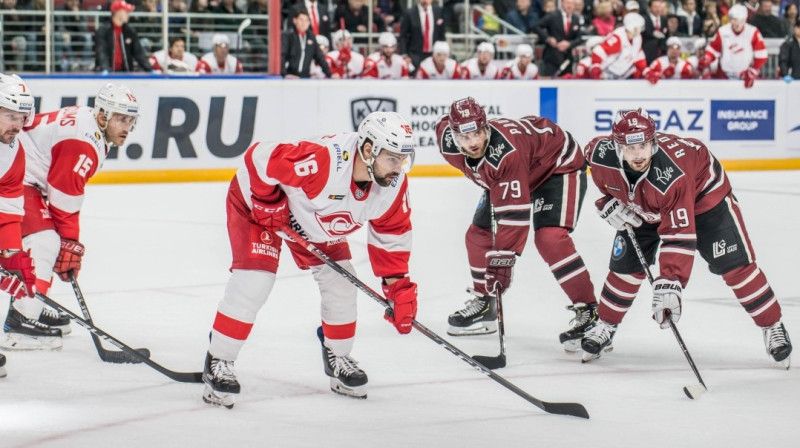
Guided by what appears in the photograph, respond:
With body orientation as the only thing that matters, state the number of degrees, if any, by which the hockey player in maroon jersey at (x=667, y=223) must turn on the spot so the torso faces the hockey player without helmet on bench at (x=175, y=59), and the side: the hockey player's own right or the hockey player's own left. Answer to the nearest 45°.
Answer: approximately 90° to the hockey player's own right

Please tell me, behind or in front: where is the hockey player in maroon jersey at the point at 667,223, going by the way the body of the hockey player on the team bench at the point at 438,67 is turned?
in front

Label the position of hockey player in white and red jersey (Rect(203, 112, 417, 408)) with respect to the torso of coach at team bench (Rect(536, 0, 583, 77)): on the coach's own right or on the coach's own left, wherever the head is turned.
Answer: on the coach's own right

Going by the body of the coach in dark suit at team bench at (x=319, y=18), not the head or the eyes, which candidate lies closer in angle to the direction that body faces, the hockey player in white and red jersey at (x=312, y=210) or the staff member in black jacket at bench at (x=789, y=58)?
the hockey player in white and red jersey

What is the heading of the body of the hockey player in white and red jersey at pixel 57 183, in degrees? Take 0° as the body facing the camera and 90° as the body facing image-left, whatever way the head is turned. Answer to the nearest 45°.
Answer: approximately 270°

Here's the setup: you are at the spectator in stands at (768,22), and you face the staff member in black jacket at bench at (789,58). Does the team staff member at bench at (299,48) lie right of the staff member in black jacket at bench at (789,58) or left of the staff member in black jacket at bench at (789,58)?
right

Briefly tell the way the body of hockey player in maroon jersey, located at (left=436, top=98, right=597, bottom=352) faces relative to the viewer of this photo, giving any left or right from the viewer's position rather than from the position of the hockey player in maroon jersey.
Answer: facing the viewer and to the left of the viewer

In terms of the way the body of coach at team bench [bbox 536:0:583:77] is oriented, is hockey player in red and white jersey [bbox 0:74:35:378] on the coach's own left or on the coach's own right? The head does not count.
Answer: on the coach's own right

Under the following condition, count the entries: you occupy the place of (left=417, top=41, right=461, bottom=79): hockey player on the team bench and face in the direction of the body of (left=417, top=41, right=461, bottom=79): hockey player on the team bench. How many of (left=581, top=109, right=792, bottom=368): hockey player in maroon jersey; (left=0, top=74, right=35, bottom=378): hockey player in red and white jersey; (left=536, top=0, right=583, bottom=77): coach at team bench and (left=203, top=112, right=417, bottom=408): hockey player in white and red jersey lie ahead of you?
3

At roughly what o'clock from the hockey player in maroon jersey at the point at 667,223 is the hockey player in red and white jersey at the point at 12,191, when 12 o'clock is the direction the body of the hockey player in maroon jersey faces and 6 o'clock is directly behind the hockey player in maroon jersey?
The hockey player in red and white jersey is roughly at 1 o'clock from the hockey player in maroon jersey.

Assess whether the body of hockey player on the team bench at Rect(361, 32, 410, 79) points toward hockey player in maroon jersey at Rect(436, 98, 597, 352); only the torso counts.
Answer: yes

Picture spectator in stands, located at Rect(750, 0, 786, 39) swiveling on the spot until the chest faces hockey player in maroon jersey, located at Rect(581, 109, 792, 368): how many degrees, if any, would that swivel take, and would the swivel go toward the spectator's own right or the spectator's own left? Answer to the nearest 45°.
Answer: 0° — they already face them

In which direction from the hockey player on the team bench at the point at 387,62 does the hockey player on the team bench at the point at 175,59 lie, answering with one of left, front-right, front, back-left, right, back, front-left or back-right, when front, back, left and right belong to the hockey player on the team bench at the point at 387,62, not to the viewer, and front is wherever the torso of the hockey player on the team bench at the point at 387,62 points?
front-right

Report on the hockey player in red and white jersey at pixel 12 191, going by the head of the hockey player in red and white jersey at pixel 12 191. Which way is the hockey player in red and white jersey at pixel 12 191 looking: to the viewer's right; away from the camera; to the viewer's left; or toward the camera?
to the viewer's right

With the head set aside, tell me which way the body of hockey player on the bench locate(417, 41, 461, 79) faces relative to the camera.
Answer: toward the camera

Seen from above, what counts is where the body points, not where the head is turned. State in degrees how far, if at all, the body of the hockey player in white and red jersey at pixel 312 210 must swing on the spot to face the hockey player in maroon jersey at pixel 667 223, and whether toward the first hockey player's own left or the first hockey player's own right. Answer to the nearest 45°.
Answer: approximately 90° to the first hockey player's own left

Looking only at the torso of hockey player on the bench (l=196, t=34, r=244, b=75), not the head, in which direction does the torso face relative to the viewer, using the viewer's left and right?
facing the viewer

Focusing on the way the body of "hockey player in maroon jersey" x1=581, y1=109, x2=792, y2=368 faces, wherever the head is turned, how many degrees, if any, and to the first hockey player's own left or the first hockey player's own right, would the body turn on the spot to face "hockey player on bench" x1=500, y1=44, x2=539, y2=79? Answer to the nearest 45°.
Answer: approximately 135° to the first hockey player's own right
